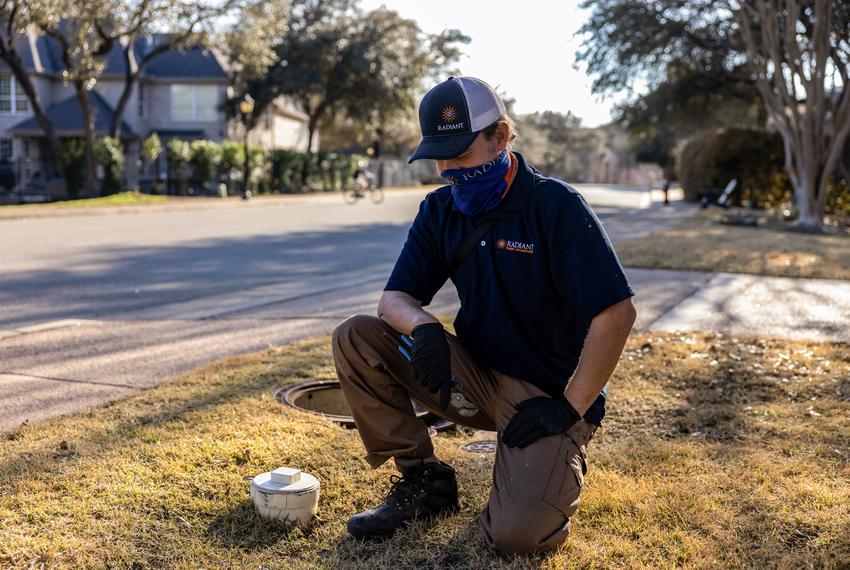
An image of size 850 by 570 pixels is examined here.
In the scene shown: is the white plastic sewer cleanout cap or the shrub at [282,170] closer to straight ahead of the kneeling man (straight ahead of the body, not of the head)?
the white plastic sewer cleanout cap

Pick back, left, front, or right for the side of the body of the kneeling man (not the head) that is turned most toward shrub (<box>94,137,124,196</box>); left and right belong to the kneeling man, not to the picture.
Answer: right

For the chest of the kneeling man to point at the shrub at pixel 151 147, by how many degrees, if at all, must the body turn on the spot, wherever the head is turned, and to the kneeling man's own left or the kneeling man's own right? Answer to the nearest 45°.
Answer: approximately 90° to the kneeling man's own right

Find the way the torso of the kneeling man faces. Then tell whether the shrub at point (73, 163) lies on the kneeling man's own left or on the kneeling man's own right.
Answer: on the kneeling man's own right

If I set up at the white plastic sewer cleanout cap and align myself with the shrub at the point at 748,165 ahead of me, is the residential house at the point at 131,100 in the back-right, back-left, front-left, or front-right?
front-left

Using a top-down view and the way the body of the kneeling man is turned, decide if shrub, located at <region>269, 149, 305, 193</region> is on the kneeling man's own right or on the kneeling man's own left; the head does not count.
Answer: on the kneeling man's own right

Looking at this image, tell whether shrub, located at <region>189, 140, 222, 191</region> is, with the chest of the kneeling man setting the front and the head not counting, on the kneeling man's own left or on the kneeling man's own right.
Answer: on the kneeling man's own right

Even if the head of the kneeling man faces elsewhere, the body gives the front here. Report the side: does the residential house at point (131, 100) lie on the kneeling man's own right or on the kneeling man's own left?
on the kneeling man's own right

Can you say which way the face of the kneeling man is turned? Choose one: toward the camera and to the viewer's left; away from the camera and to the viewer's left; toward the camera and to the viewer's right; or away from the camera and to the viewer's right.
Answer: toward the camera and to the viewer's left

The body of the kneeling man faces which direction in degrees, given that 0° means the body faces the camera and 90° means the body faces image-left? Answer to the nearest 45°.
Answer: approximately 45°
